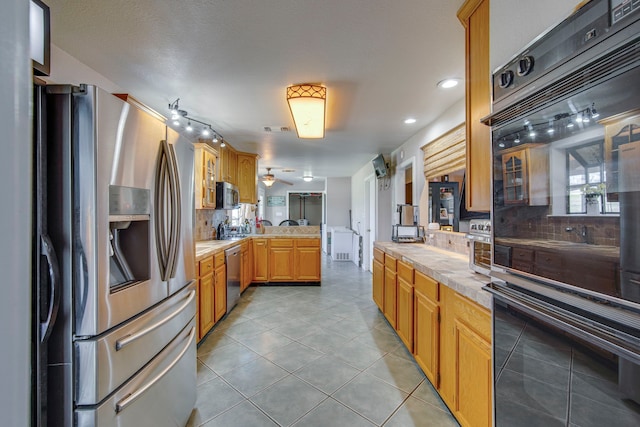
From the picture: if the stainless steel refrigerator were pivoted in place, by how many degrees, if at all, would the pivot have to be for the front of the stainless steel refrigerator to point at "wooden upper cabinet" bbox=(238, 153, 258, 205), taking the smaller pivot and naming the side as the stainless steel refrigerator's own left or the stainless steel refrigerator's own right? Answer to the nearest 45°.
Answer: approximately 90° to the stainless steel refrigerator's own left

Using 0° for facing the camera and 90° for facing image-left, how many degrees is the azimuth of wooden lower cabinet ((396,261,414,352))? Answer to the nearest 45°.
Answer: approximately 90°

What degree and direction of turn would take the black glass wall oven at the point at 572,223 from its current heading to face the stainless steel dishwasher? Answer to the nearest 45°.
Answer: approximately 45° to its right

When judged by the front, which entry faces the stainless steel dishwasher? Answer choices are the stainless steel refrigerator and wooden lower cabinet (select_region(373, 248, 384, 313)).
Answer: the wooden lower cabinet

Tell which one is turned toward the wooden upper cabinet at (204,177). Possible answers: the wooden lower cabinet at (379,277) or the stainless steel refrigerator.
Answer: the wooden lower cabinet

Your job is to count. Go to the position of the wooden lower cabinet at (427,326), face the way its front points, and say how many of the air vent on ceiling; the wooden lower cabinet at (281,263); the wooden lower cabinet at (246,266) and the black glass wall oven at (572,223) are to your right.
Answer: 3

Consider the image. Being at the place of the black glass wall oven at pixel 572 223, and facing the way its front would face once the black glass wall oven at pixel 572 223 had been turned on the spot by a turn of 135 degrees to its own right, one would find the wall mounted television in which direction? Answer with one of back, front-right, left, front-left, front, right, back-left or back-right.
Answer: front-left

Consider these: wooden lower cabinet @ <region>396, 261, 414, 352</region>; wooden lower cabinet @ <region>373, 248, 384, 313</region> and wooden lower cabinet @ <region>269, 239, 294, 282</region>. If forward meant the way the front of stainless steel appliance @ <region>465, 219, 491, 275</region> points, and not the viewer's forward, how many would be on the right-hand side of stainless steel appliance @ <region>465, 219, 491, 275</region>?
3

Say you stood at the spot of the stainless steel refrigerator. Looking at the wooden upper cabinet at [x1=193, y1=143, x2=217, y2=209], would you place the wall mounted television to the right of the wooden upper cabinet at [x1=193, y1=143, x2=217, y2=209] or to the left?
right

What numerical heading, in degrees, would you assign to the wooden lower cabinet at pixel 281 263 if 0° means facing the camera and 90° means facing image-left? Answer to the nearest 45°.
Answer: approximately 0°

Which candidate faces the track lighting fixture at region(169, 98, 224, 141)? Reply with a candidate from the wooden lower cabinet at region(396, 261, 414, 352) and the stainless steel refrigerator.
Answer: the wooden lower cabinet

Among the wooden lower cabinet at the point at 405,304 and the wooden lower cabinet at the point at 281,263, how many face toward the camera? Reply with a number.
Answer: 1

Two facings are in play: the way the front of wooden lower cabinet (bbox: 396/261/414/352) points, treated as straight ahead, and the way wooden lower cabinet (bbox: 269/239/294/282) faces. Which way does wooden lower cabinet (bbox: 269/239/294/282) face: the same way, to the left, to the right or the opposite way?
to the left

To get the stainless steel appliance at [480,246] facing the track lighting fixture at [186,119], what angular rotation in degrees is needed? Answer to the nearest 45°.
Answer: approximately 45° to its right

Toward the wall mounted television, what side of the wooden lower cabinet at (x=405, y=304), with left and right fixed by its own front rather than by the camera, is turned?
right
